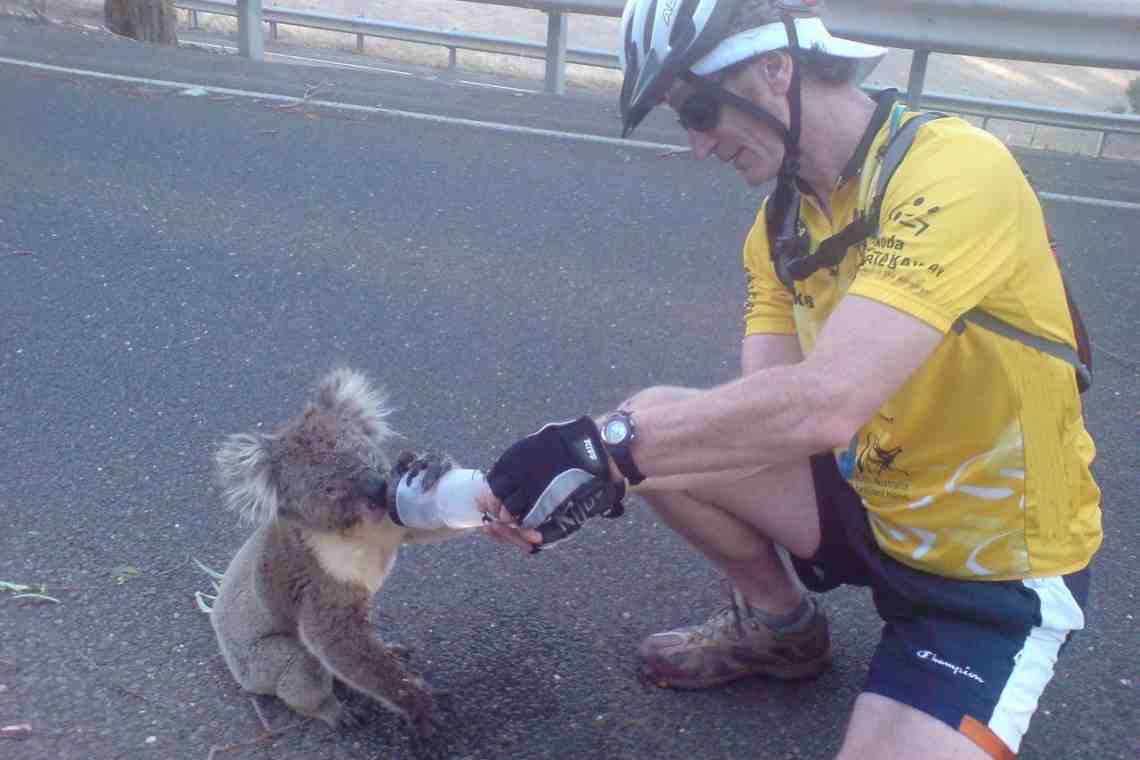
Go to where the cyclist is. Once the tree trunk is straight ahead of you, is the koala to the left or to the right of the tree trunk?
left

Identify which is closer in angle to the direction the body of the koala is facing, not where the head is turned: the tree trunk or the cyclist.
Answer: the cyclist

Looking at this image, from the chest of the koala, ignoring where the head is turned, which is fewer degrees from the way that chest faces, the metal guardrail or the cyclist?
the cyclist

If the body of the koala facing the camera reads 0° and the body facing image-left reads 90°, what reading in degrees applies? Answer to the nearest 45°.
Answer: approximately 315°

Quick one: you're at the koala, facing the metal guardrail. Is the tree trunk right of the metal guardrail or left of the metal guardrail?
left

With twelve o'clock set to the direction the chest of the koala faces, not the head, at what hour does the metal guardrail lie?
The metal guardrail is roughly at 9 o'clock from the koala.

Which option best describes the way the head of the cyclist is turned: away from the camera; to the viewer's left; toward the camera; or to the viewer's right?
to the viewer's left

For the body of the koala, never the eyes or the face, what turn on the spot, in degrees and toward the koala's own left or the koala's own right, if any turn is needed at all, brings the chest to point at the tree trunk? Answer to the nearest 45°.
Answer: approximately 135° to the koala's own left

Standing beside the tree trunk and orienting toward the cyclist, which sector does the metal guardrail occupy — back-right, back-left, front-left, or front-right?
front-left

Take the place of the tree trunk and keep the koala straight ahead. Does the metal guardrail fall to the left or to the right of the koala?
left

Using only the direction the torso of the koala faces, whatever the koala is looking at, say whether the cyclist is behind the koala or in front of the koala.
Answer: in front
